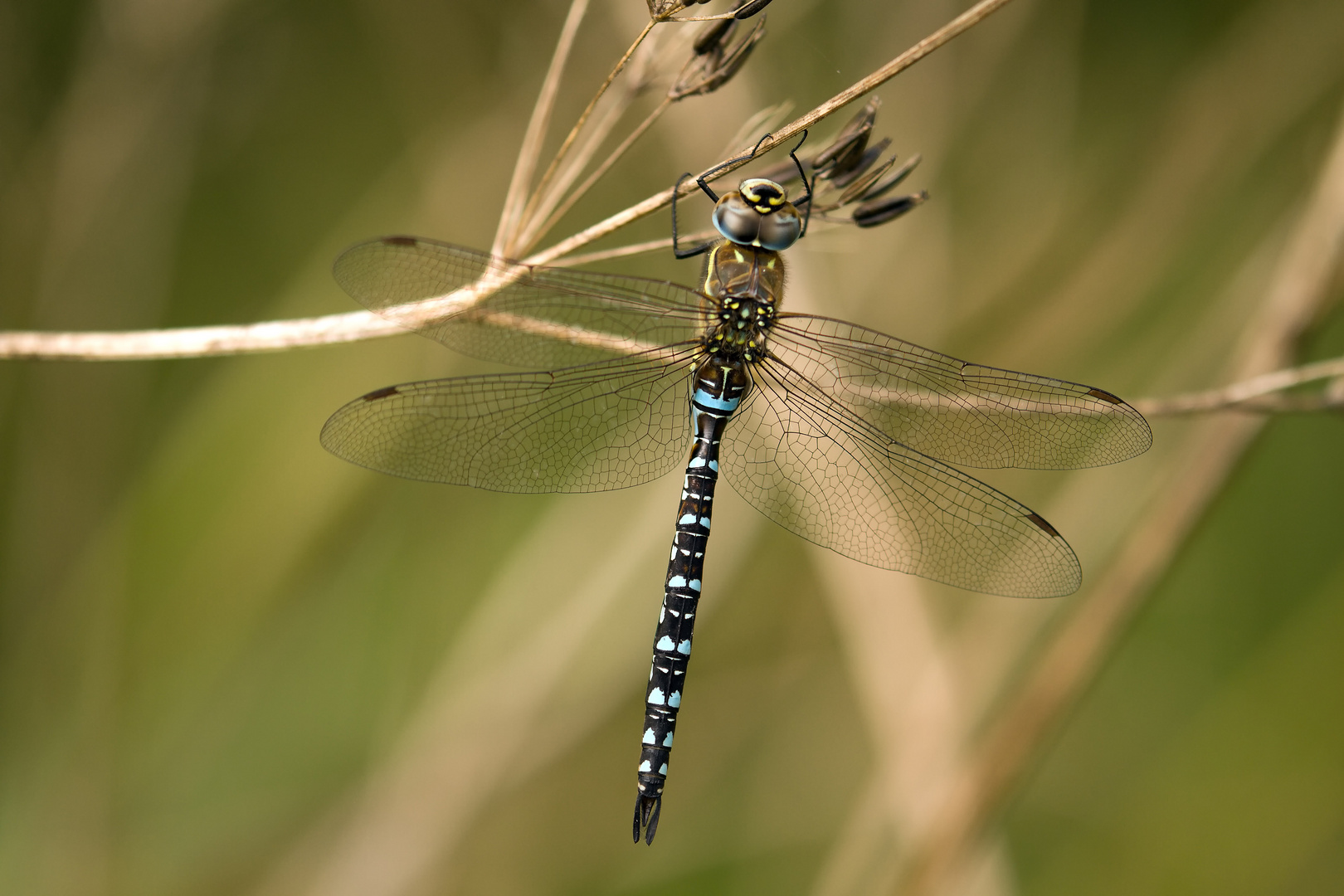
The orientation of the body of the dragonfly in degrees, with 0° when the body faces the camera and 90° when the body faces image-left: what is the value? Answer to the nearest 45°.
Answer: approximately 180°

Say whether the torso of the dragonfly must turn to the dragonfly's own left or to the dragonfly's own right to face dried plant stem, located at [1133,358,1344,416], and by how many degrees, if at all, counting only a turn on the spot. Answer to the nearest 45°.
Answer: approximately 90° to the dragonfly's own right

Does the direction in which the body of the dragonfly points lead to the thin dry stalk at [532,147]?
no
